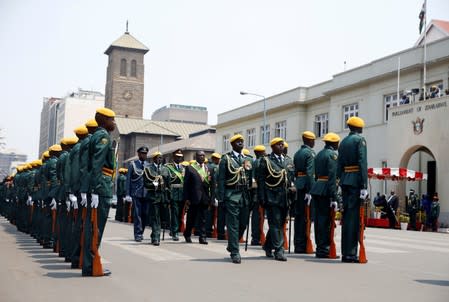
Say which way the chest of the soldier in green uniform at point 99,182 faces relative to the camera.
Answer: to the viewer's right

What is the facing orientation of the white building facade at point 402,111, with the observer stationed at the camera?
facing the viewer and to the left of the viewer

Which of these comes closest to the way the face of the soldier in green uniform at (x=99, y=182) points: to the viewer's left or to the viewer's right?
to the viewer's right

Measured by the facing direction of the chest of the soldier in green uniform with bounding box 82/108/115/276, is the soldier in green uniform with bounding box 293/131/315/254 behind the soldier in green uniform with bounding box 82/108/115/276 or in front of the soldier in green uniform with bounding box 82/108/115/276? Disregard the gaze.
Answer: in front

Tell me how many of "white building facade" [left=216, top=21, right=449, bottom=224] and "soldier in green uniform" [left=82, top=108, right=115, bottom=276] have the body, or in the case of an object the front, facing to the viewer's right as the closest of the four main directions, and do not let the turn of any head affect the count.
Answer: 1

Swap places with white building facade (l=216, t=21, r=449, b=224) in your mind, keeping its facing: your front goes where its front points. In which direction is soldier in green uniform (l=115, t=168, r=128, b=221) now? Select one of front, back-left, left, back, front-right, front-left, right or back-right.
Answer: front

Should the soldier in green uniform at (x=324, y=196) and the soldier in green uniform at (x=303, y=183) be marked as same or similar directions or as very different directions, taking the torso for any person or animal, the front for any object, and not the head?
same or similar directions
